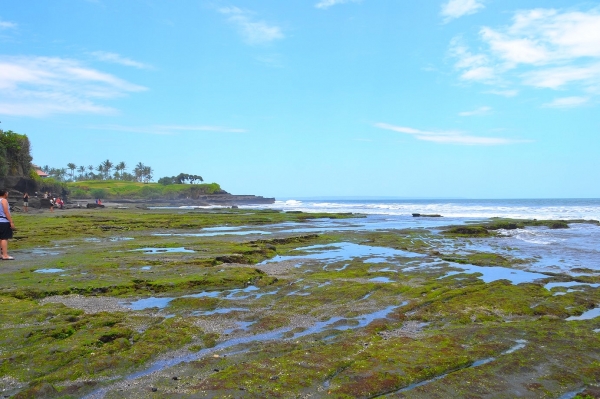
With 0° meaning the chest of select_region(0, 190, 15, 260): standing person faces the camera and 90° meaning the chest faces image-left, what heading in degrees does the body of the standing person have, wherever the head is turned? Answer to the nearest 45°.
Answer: approximately 270°
